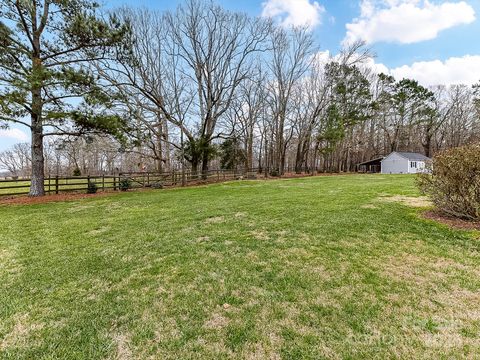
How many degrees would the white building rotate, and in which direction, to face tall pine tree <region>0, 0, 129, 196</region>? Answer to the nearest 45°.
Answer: approximately 45° to its right

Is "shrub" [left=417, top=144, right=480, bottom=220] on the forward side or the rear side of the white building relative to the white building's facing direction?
on the forward side

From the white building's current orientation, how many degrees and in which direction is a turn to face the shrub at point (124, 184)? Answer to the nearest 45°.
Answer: approximately 45° to its right

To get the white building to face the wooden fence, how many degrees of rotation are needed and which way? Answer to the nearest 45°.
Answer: approximately 90° to its right
